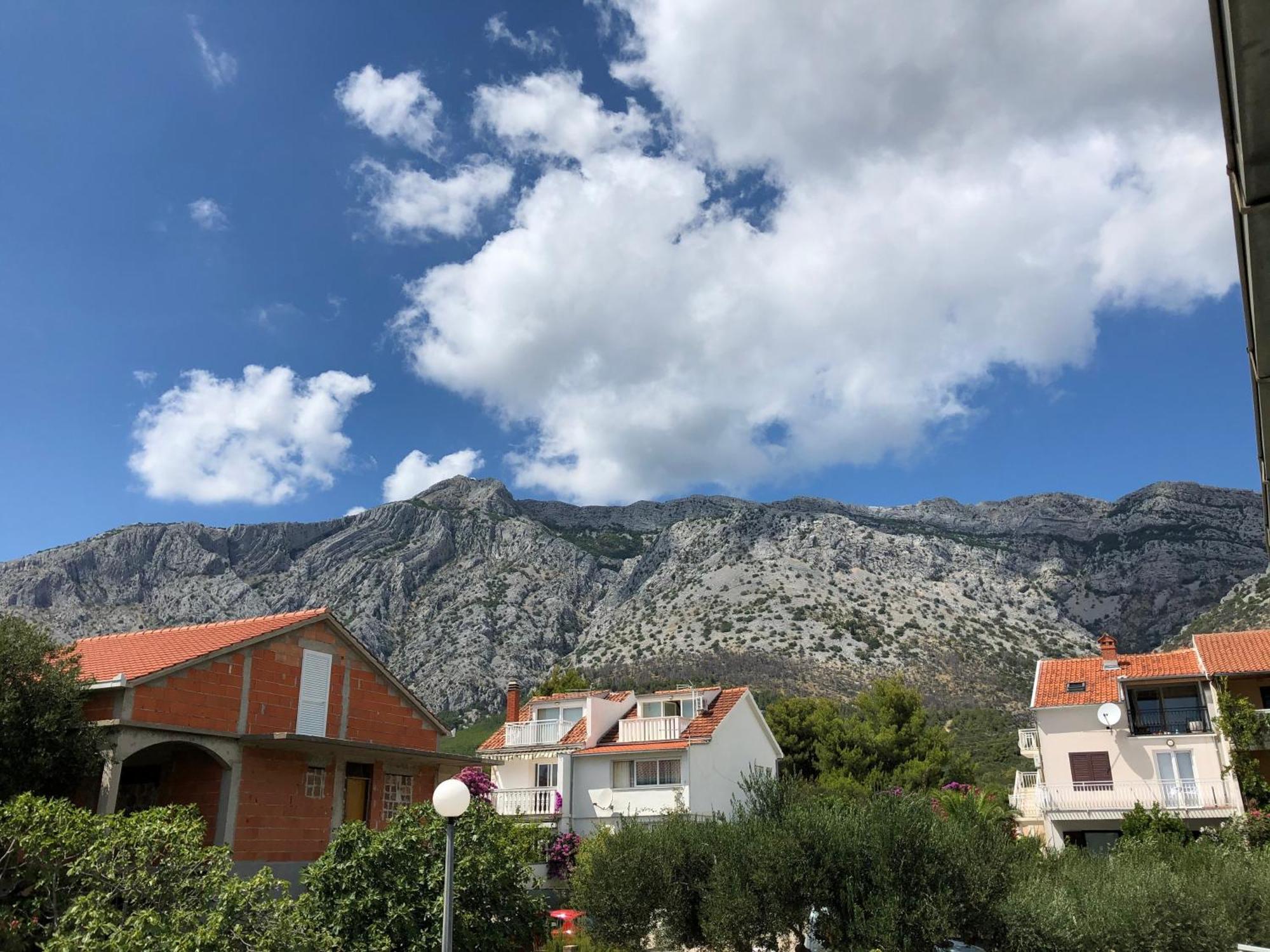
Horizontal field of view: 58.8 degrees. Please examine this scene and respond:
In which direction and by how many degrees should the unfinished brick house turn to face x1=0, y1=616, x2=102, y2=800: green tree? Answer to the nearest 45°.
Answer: approximately 90° to its right

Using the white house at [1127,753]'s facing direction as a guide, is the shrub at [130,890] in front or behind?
in front

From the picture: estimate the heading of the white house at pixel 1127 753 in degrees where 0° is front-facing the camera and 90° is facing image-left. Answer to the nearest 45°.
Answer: approximately 0°

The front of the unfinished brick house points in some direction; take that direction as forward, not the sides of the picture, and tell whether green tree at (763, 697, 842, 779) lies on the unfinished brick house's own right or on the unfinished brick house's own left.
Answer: on the unfinished brick house's own left

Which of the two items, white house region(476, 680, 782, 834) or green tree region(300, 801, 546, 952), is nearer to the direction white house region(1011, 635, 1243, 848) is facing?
the green tree

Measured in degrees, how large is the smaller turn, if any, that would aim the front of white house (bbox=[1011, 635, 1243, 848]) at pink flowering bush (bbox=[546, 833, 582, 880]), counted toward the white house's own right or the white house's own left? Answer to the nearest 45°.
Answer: approximately 45° to the white house's own right

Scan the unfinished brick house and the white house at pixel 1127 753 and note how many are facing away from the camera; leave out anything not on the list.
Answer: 0

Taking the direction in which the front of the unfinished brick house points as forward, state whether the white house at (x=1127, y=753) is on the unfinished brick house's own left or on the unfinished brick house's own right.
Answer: on the unfinished brick house's own left

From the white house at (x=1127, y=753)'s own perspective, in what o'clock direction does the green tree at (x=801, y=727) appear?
The green tree is roughly at 4 o'clock from the white house.

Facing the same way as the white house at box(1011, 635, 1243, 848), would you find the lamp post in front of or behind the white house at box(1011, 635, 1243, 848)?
in front

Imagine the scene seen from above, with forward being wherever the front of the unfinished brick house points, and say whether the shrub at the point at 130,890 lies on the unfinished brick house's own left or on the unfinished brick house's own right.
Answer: on the unfinished brick house's own right

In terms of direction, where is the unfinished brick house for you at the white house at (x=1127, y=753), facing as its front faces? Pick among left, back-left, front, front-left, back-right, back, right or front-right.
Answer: front-right

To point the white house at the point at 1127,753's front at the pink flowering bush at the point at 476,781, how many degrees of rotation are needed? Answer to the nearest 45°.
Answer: approximately 45° to its right
